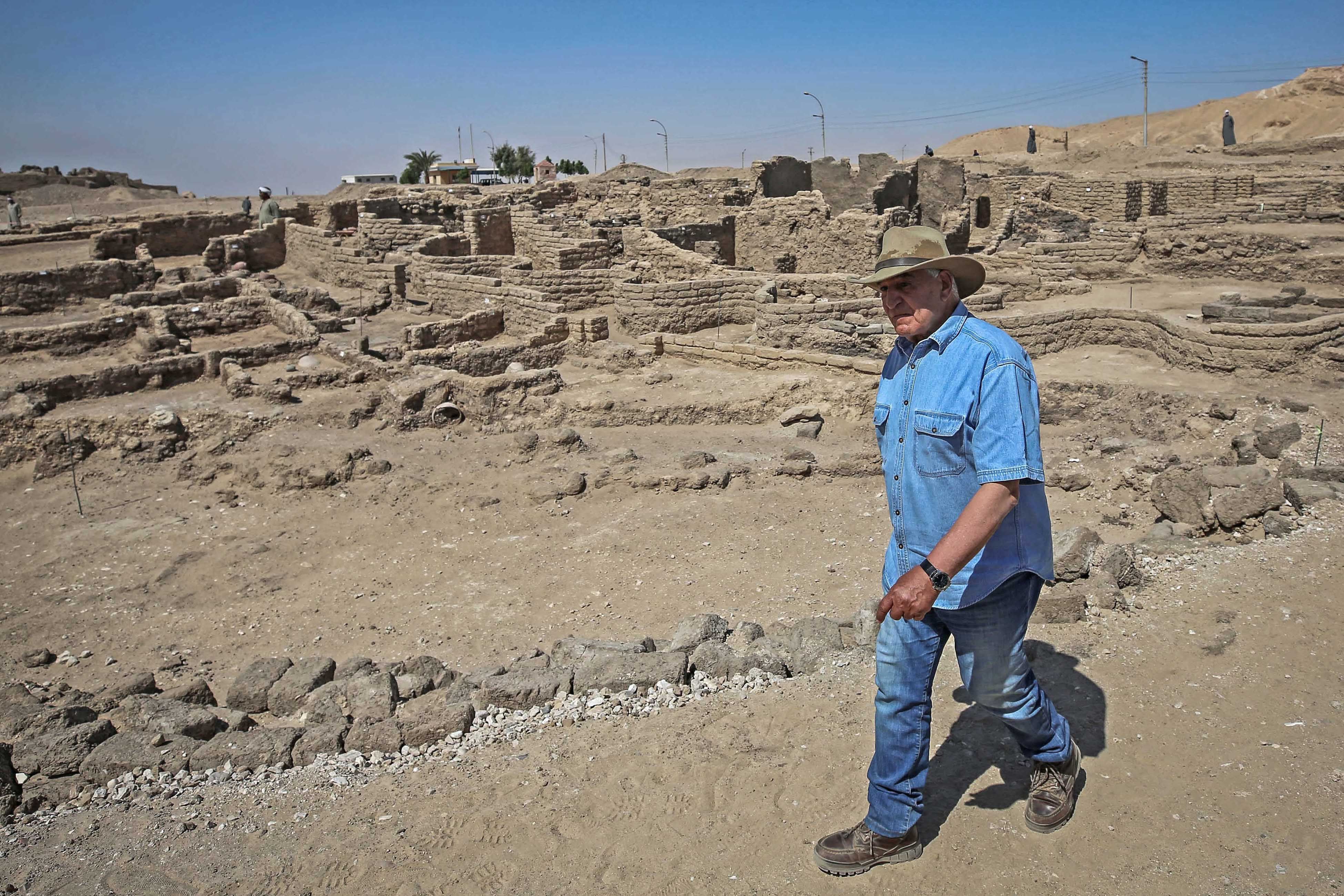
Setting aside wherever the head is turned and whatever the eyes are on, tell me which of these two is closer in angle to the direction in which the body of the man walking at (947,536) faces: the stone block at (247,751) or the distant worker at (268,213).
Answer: the stone block

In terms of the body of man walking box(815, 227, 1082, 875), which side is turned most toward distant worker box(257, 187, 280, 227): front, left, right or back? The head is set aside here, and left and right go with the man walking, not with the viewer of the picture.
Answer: right

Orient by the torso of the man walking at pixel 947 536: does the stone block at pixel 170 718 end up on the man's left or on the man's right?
on the man's right

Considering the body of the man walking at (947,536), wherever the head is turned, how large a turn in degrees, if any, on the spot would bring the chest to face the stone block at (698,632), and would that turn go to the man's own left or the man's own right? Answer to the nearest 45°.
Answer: approximately 90° to the man's own right

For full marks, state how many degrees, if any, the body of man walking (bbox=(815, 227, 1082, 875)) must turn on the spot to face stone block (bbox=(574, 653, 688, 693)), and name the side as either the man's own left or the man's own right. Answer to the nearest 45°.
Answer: approximately 90° to the man's own right

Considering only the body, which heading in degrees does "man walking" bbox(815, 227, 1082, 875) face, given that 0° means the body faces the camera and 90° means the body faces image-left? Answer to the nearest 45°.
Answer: approximately 45°

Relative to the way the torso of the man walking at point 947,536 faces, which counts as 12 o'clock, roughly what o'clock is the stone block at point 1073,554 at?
The stone block is roughly at 5 o'clock from the man walking.
